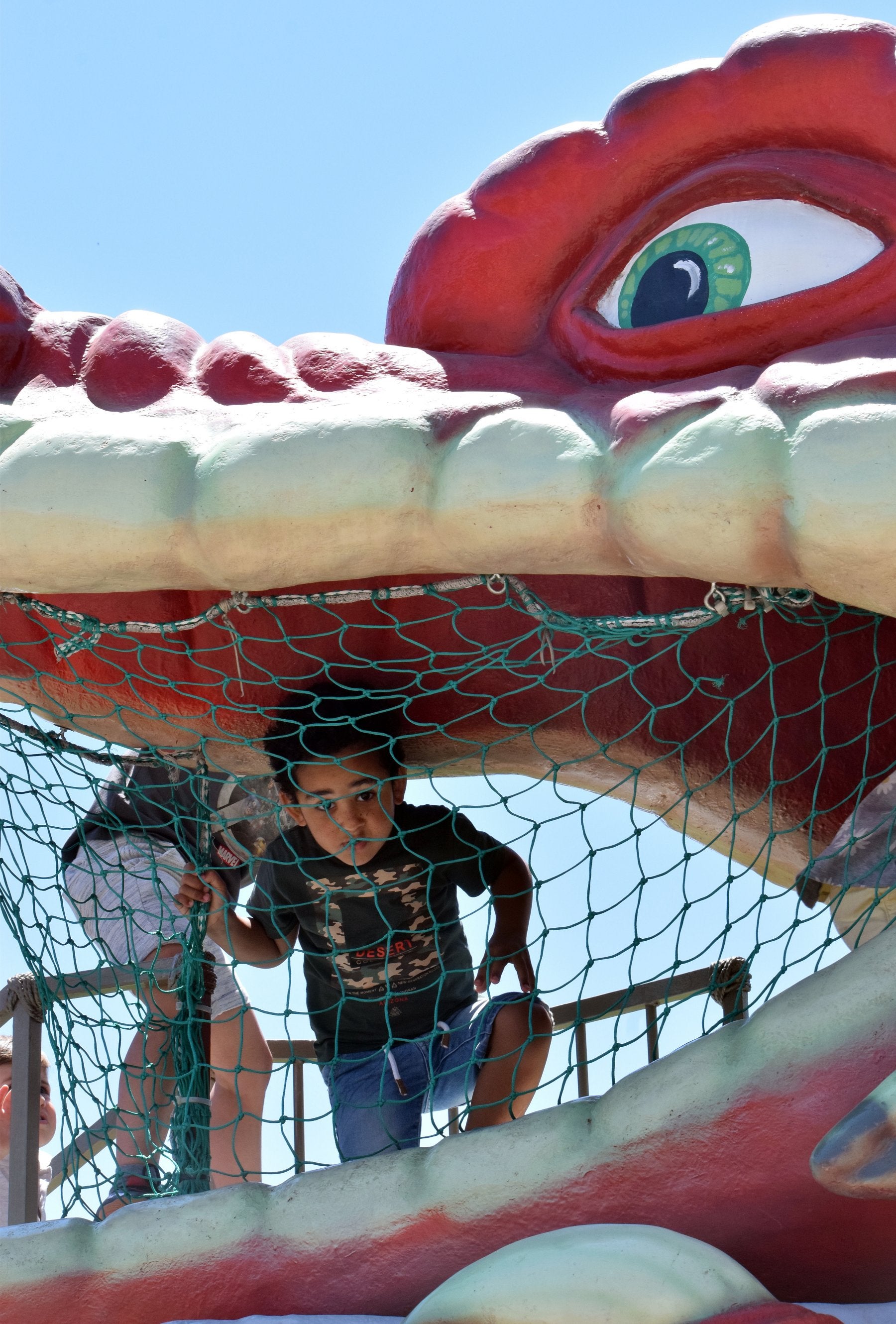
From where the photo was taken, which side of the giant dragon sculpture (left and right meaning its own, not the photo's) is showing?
left
